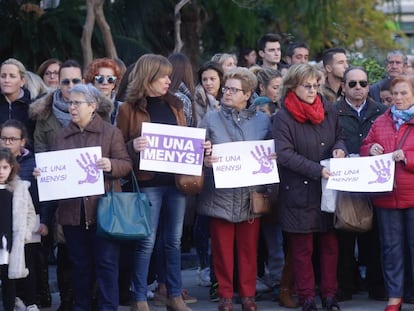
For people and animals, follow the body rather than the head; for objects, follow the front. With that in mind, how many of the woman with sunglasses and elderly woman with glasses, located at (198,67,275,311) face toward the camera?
2

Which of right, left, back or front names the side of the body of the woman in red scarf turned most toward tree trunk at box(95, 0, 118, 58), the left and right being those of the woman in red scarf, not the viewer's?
back

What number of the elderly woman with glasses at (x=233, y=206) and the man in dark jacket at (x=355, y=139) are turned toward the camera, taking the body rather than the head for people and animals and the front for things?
2

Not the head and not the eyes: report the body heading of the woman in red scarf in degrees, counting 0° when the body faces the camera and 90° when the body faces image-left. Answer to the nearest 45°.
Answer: approximately 315°

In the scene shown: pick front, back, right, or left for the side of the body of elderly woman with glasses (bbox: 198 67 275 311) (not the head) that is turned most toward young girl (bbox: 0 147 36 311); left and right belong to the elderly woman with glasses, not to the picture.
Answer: right

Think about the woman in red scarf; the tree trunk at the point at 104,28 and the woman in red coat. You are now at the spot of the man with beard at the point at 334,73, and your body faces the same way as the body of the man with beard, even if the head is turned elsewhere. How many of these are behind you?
1
